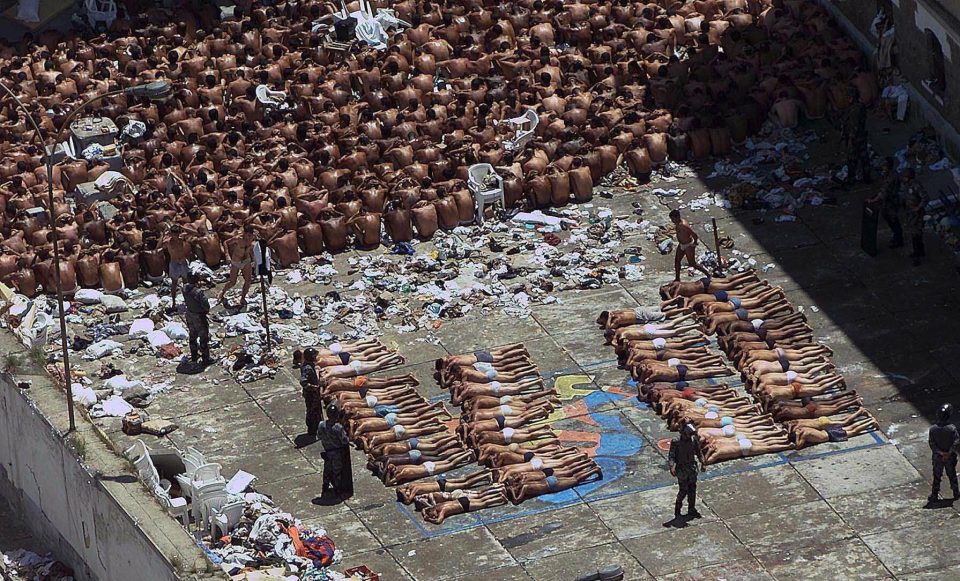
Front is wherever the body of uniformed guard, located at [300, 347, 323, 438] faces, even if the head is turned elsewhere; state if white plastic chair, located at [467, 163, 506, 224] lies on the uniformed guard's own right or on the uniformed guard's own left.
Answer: on the uniformed guard's own left

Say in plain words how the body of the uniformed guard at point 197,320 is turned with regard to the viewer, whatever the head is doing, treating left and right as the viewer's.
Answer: facing away from the viewer and to the right of the viewer

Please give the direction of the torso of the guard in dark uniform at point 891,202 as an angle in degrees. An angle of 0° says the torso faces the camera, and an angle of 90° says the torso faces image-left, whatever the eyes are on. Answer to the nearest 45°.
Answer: approximately 90°

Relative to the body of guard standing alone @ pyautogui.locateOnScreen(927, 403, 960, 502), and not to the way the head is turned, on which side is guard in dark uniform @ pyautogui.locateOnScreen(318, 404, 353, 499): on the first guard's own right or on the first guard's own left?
on the first guard's own left

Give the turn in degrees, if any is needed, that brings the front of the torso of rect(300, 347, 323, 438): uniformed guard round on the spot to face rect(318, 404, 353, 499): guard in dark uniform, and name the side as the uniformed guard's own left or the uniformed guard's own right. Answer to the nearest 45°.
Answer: approximately 90° to the uniformed guard's own right

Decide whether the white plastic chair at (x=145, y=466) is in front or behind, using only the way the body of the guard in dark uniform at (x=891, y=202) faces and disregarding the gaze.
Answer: in front

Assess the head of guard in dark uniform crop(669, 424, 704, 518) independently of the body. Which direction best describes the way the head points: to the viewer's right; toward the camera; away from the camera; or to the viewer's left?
away from the camera

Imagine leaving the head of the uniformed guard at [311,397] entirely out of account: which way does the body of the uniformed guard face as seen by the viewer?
to the viewer's right
